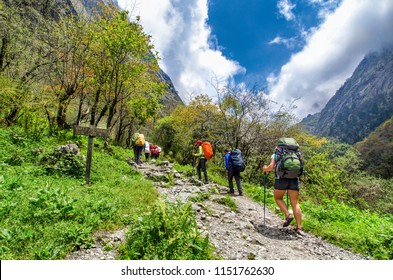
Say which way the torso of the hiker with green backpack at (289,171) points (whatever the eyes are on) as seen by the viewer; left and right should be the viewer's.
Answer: facing away from the viewer and to the left of the viewer

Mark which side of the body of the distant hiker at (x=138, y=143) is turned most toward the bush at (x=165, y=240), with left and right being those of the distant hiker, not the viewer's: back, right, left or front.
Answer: back

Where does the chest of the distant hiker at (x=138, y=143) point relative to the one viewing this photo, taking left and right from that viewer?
facing away from the viewer

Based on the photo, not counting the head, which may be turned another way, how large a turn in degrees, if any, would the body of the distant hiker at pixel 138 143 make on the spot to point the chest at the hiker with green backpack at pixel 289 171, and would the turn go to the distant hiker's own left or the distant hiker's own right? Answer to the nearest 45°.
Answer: approximately 180°

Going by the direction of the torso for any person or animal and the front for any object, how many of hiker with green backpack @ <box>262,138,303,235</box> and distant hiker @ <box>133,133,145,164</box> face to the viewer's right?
0

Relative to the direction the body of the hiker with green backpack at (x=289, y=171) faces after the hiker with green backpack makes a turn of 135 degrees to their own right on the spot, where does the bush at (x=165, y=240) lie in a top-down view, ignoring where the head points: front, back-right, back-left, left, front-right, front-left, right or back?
back-right

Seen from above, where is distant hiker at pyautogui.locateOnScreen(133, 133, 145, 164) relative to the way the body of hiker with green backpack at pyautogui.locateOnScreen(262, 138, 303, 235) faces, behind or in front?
in front
